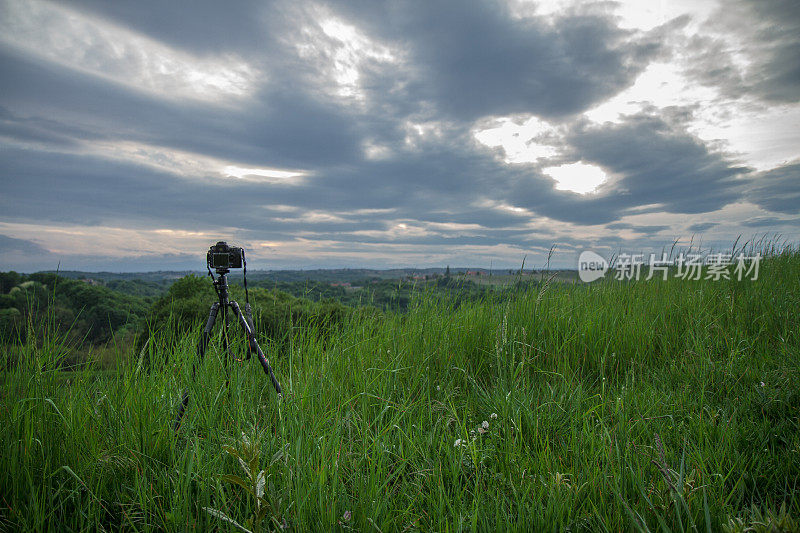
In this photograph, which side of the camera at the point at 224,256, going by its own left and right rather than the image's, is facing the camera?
back
